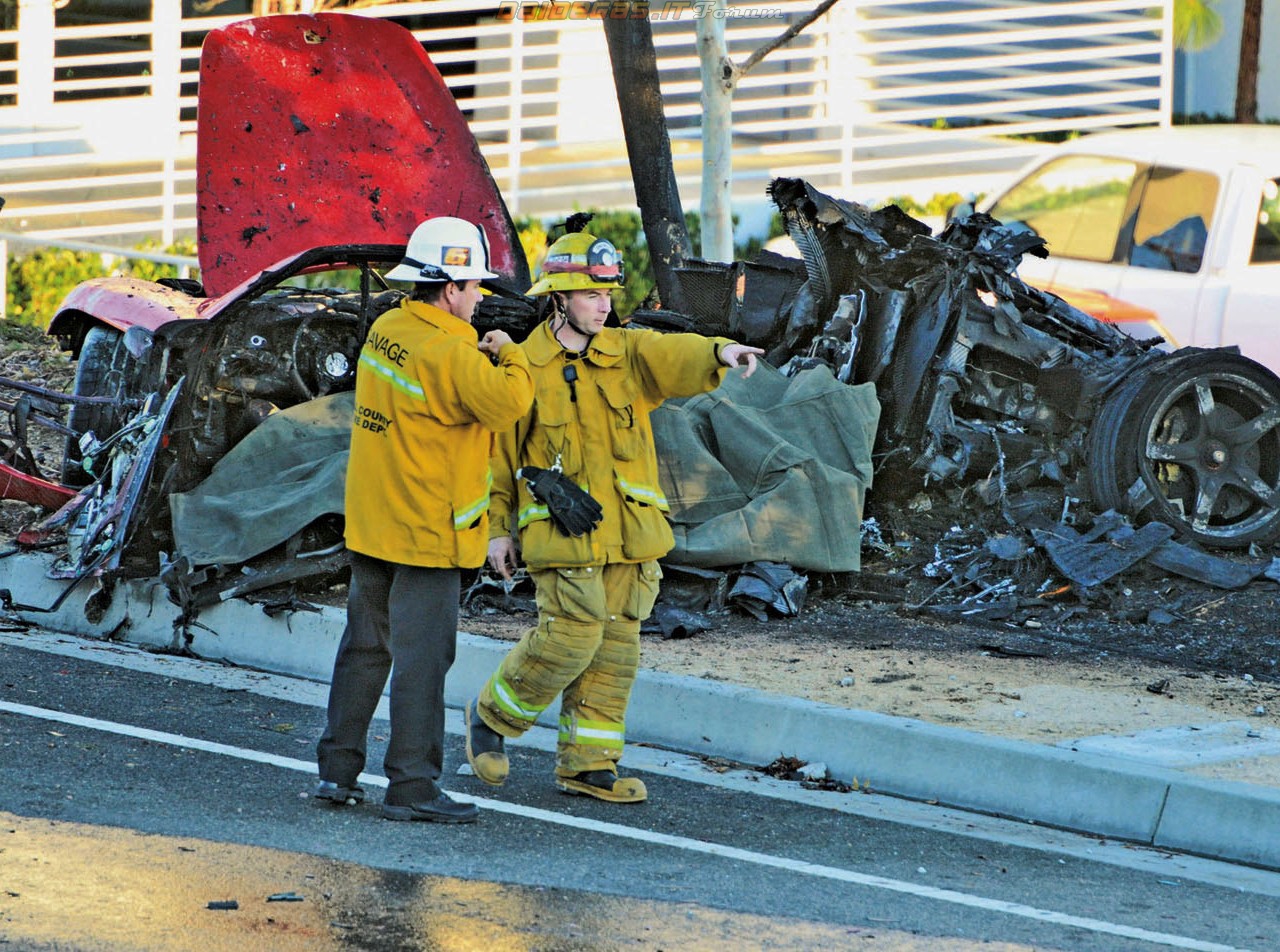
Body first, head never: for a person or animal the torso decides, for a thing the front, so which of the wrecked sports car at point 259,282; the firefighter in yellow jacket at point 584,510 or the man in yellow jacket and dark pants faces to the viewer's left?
the wrecked sports car

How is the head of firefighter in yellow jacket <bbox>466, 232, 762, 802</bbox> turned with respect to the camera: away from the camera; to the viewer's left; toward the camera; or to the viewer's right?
to the viewer's right

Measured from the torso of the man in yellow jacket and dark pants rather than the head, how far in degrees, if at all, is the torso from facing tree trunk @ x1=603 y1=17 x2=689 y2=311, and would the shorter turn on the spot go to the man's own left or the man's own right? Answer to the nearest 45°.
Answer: approximately 45° to the man's own left

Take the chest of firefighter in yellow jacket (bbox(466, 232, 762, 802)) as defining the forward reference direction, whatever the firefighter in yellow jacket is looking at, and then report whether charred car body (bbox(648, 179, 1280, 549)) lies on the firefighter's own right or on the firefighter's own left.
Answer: on the firefighter's own left

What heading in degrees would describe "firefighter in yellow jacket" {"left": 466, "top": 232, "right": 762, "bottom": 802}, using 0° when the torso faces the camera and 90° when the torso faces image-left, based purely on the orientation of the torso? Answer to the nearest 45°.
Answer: approximately 315°

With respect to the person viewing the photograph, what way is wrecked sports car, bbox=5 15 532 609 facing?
facing to the left of the viewer

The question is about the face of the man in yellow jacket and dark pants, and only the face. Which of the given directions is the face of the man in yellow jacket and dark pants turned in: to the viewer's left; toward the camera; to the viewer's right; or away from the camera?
to the viewer's right

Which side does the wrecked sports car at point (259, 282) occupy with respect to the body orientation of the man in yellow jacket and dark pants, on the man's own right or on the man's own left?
on the man's own left

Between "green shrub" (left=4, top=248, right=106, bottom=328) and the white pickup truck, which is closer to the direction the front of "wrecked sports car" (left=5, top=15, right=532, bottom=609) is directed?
the green shrub

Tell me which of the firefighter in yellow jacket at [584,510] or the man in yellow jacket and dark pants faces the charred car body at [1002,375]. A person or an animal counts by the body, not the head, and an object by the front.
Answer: the man in yellow jacket and dark pants

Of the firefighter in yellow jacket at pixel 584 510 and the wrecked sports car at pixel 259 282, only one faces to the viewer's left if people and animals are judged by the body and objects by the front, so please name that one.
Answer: the wrecked sports car

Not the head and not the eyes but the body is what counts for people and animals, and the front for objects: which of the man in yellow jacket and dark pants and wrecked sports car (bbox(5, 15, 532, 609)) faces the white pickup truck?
the man in yellow jacket and dark pants

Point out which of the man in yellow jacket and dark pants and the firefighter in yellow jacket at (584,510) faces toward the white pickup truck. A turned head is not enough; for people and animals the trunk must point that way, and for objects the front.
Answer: the man in yellow jacket and dark pants

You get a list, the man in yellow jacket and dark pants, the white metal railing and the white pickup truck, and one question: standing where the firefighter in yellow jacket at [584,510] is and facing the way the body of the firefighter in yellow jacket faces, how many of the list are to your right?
1

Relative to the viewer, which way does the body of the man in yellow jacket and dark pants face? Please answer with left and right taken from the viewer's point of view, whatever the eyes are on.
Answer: facing away from the viewer and to the right of the viewer

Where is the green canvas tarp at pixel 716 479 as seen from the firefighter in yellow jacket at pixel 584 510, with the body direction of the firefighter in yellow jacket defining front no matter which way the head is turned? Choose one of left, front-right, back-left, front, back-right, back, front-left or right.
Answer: back-left

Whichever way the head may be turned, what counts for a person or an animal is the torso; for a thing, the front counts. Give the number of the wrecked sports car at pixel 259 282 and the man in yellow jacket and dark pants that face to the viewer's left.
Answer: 1
